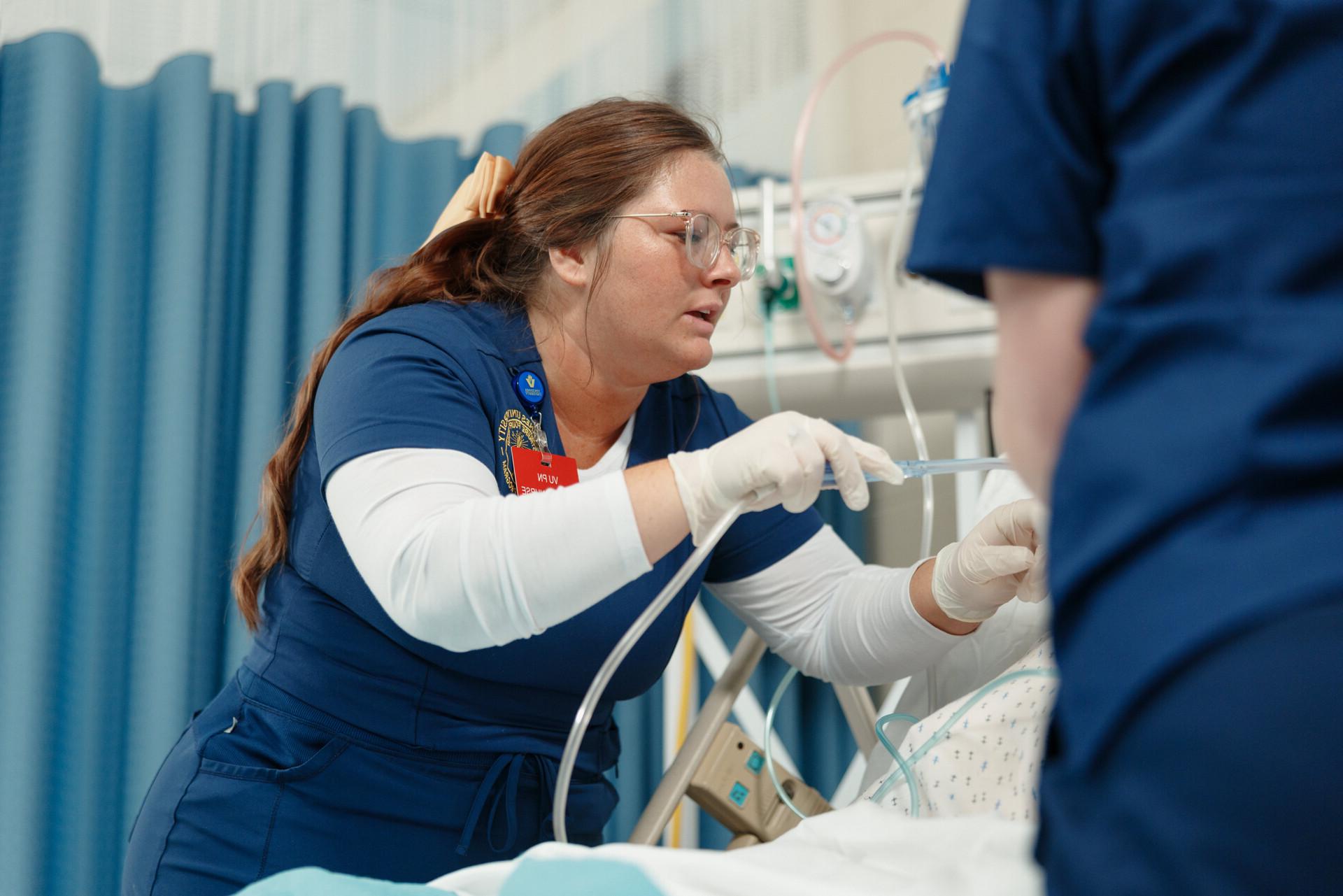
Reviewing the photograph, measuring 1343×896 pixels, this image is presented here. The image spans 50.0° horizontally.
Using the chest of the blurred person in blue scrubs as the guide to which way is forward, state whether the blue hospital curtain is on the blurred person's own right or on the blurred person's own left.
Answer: on the blurred person's own left

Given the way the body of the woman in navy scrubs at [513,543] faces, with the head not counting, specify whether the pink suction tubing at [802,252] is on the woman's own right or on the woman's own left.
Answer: on the woman's own left

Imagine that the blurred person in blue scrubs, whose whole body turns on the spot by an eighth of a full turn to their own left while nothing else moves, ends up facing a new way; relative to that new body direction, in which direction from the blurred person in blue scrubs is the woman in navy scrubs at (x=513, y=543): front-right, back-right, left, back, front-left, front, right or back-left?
front

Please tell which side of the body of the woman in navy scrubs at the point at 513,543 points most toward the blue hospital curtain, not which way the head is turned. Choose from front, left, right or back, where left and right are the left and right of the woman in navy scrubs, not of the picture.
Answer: back

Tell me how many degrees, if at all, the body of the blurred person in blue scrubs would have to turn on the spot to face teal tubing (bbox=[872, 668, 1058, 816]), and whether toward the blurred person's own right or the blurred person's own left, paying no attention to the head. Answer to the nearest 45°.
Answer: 0° — they already face it

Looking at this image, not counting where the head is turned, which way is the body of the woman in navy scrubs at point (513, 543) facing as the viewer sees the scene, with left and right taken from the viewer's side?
facing the viewer and to the right of the viewer

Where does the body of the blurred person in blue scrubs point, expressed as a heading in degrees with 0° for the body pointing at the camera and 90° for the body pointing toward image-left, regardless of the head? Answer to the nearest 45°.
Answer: approximately 180°

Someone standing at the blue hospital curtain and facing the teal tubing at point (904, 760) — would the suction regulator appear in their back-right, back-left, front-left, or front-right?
front-left
